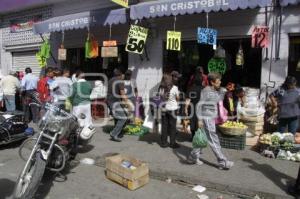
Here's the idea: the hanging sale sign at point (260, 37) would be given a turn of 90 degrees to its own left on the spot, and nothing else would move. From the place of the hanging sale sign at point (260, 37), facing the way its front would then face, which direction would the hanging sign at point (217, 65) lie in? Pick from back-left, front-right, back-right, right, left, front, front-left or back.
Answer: back-left

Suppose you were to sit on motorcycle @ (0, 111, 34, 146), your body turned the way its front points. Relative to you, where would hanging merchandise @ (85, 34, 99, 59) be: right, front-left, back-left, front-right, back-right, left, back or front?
back

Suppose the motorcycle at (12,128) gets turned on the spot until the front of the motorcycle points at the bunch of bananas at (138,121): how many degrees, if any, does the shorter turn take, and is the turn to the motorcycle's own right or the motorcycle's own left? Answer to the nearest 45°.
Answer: approximately 135° to the motorcycle's own left

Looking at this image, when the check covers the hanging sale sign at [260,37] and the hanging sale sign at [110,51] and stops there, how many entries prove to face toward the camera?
2

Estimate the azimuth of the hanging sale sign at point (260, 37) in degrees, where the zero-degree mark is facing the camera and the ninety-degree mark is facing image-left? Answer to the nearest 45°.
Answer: approximately 0°

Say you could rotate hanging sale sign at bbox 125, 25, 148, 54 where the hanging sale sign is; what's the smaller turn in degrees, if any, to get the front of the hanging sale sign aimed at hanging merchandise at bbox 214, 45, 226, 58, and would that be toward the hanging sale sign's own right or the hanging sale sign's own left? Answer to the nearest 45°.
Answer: approximately 90° to the hanging sale sign's own left

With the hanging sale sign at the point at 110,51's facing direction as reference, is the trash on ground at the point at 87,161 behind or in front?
in front

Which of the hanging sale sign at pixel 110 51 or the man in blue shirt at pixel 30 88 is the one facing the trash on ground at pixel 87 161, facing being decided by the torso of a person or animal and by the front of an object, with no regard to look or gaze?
the hanging sale sign

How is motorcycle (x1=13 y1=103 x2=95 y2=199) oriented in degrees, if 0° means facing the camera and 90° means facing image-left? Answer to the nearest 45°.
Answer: approximately 45°

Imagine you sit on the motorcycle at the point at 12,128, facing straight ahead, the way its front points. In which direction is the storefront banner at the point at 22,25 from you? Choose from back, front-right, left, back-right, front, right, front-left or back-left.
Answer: back-right

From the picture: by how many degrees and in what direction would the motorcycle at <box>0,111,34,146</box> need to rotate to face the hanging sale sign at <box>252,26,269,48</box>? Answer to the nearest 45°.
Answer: approximately 135° to its left

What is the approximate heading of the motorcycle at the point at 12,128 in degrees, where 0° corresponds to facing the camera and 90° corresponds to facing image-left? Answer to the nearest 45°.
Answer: approximately 45°

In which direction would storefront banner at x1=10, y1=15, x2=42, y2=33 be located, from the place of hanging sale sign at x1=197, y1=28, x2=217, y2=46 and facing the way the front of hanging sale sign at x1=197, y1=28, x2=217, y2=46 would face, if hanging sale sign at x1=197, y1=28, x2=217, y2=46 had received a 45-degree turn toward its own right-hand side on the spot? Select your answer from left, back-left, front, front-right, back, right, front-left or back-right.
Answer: right
